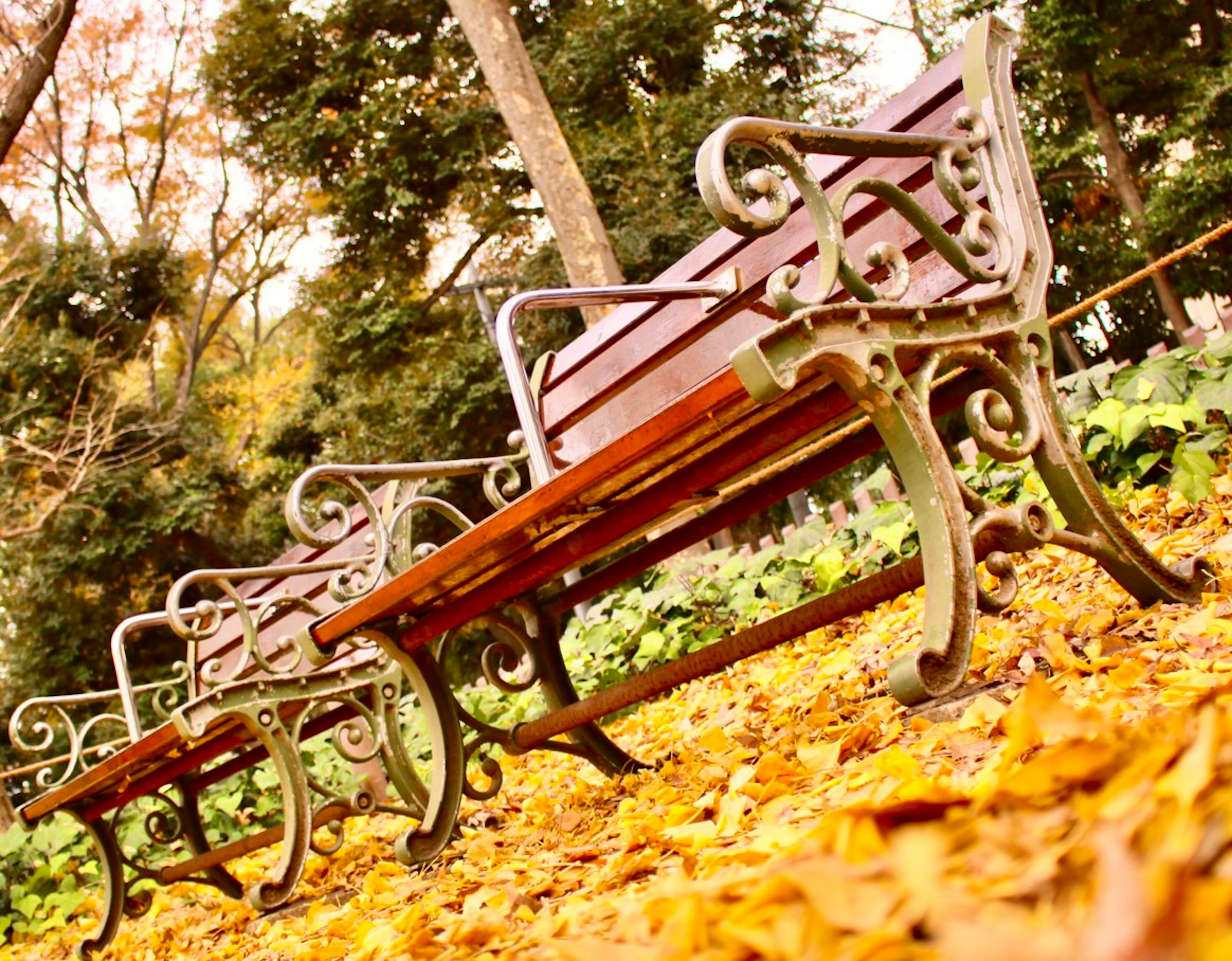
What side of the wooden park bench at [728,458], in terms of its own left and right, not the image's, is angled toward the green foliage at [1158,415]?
back

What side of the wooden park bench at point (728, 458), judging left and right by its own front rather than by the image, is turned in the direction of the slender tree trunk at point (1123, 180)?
back

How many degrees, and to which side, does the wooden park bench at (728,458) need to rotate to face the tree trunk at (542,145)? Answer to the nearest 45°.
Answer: approximately 135° to its right

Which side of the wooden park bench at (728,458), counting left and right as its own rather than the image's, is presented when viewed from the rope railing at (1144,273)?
back

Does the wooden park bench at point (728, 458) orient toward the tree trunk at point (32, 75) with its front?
no

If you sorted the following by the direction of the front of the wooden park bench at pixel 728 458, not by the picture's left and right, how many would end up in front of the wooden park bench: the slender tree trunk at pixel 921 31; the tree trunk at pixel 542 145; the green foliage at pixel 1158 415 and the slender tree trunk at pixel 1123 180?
0

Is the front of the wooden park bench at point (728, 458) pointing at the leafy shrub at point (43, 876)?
no

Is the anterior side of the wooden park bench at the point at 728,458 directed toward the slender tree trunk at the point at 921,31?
no

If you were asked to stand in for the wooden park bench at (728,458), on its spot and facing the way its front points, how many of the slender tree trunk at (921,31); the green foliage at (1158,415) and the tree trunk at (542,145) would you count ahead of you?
0

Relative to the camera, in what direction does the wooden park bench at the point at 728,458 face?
facing the viewer and to the left of the viewer

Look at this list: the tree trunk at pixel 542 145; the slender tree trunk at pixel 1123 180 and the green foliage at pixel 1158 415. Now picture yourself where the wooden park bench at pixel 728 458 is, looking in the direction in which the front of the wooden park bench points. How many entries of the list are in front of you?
0

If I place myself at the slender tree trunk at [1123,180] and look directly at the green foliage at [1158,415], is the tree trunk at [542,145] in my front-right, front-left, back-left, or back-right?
front-right
